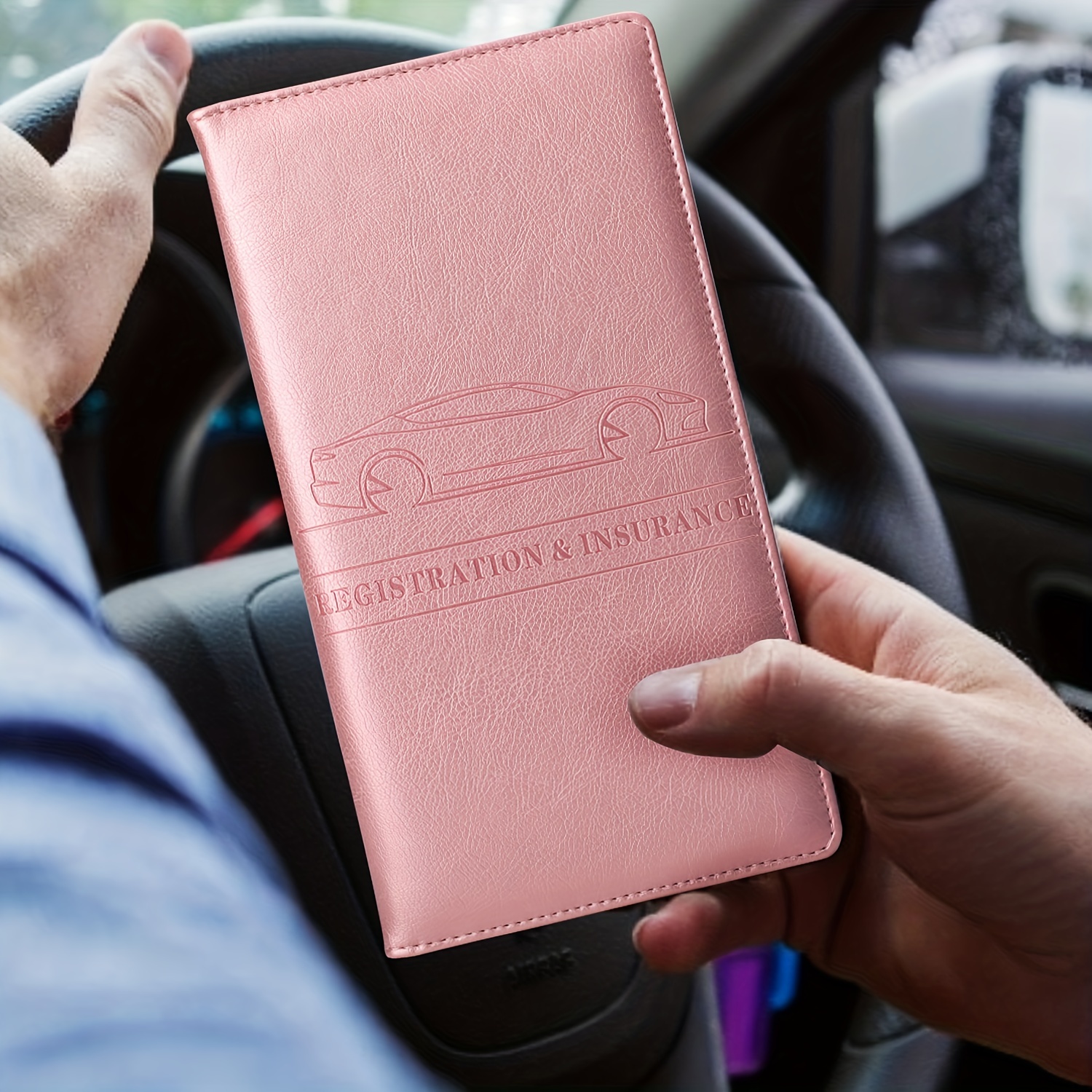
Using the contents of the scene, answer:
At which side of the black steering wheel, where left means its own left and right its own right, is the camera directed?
front
